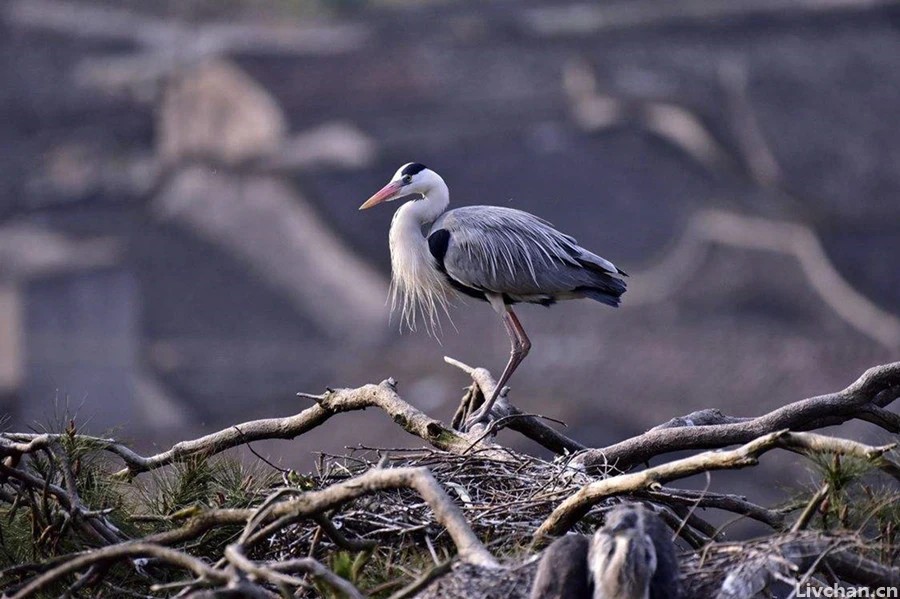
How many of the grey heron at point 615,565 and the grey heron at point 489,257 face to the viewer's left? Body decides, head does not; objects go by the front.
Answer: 1

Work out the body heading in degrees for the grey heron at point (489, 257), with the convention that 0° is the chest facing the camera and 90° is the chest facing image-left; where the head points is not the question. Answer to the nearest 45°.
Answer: approximately 90°

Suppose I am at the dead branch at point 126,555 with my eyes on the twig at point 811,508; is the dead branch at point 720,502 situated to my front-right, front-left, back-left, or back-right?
front-left

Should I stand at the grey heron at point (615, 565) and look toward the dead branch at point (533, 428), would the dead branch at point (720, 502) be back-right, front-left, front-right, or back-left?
front-right

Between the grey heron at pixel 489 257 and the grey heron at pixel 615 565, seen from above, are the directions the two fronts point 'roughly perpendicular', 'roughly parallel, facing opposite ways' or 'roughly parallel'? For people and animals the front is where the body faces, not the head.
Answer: roughly perpendicular

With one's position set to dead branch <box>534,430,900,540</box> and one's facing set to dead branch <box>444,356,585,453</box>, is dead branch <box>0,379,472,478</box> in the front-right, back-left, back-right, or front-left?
front-left
